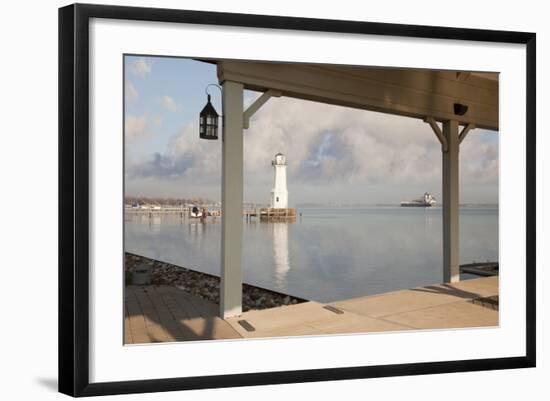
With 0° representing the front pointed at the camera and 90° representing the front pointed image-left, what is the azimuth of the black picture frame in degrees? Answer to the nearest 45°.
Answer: approximately 315°

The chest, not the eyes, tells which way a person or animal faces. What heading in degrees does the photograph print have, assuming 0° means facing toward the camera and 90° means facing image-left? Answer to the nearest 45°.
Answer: approximately 315°
